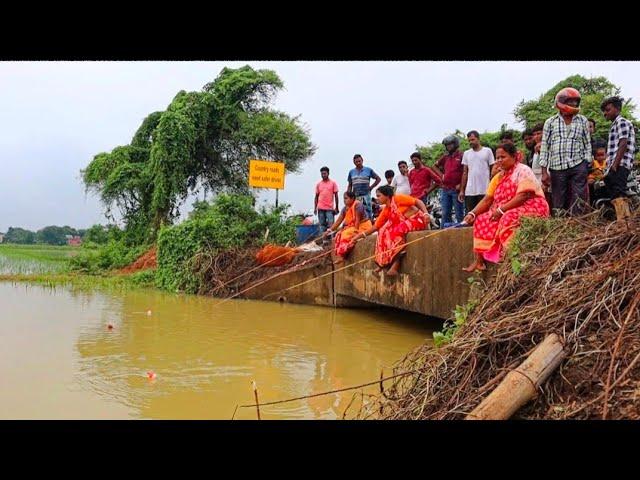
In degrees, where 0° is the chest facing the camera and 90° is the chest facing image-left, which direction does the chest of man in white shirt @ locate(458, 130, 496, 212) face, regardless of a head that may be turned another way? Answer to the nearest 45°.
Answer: approximately 45°

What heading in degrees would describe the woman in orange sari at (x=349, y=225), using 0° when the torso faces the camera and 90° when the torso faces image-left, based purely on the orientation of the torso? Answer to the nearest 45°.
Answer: approximately 45°

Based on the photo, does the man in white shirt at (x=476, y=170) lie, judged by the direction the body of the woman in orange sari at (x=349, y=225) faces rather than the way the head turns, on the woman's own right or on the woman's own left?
on the woman's own left

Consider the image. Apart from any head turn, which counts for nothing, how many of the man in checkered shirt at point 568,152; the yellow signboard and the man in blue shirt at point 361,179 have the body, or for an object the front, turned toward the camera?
3

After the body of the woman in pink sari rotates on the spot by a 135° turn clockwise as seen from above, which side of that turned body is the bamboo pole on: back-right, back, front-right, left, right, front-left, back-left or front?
back

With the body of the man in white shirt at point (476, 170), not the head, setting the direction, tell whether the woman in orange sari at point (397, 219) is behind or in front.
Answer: in front

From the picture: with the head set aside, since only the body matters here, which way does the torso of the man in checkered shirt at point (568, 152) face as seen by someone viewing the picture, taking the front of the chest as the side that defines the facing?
toward the camera

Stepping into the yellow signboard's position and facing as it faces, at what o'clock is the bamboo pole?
The bamboo pole is roughly at 12 o'clock from the yellow signboard.

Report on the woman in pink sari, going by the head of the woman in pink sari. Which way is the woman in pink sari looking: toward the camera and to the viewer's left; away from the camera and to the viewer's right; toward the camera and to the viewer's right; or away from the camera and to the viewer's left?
toward the camera and to the viewer's left

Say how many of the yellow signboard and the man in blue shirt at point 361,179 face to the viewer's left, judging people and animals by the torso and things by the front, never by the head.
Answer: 0

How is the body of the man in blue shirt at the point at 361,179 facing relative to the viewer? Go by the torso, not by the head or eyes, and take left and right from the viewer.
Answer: facing the viewer

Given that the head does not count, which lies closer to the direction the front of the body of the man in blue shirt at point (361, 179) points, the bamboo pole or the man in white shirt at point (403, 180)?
the bamboo pole
